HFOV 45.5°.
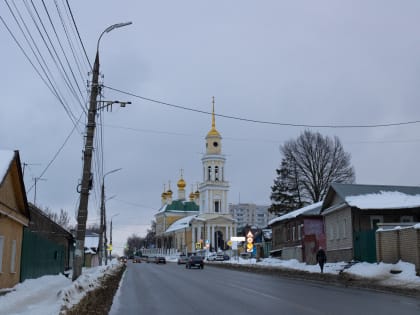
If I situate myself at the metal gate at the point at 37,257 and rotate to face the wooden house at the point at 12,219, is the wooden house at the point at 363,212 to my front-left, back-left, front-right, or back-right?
back-left

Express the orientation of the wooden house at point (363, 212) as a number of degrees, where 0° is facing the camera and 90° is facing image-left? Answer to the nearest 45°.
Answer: approximately 45°

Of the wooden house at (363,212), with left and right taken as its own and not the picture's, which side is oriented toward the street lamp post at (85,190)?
front

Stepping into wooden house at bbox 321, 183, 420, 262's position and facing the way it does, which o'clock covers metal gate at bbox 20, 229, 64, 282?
The metal gate is roughly at 12 o'clock from the wooden house.

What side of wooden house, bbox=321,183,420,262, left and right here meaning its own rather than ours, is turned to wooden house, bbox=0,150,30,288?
front
